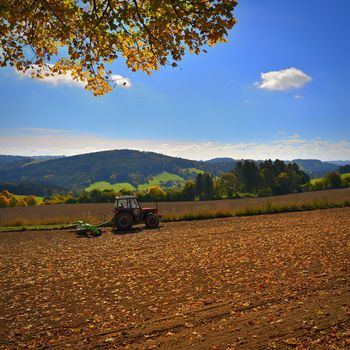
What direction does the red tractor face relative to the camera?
to the viewer's right
